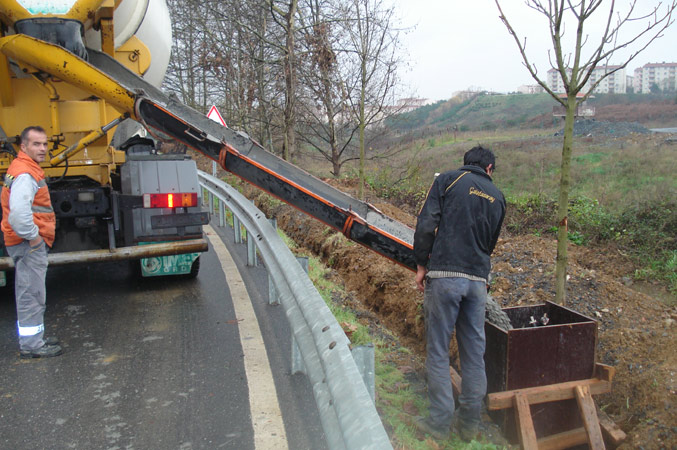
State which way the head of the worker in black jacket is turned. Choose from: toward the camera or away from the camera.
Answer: away from the camera

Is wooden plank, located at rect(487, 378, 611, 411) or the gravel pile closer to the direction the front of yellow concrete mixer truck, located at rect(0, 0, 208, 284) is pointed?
the gravel pile

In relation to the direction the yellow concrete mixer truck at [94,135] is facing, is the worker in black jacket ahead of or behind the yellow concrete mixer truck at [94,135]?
behind

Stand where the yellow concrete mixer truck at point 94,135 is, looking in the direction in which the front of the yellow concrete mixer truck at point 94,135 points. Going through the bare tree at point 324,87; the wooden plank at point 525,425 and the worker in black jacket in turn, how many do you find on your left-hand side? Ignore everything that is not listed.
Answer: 0

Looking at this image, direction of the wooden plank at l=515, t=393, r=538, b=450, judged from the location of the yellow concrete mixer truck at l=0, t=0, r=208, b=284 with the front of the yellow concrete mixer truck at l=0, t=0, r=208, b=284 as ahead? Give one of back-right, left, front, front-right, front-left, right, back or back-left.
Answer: back-right

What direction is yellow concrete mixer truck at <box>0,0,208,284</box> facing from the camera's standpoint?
away from the camera

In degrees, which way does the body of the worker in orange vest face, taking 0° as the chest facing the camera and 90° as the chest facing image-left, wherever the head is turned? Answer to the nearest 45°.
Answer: approximately 270°
